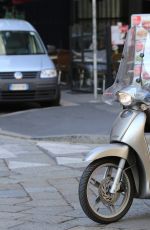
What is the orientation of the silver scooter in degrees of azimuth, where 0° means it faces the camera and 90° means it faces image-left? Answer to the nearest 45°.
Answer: approximately 45°

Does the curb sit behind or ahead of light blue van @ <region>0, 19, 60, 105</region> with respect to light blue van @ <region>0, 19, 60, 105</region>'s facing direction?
ahead

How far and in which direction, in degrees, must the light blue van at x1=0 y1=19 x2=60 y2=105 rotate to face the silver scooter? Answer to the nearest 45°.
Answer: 0° — it already faces it

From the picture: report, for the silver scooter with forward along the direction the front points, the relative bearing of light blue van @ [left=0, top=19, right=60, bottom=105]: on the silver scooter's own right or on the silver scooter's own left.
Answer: on the silver scooter's own right

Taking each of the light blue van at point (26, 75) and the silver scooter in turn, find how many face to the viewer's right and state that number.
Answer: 0
